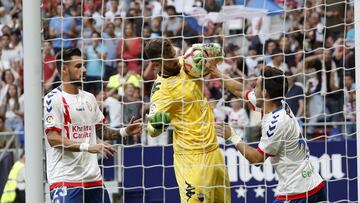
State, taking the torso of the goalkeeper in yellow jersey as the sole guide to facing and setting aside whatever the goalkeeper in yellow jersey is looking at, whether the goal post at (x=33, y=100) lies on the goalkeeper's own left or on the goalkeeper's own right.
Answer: on the goalkeeper's own right

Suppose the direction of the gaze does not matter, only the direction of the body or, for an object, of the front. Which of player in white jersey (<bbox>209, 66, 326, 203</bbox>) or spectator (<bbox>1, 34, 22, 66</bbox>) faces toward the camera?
the spectator

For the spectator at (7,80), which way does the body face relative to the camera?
toward the camera

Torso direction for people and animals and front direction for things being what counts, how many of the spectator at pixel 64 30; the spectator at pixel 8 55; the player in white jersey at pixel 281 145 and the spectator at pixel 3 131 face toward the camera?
3

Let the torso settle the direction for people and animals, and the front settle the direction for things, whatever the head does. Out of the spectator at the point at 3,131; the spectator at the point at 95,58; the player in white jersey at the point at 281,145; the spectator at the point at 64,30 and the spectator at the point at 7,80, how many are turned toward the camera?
4

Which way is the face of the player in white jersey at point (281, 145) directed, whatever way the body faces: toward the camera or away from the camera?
away from the camera

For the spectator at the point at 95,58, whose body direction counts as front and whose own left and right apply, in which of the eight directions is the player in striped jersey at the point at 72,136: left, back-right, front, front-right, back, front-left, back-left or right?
front

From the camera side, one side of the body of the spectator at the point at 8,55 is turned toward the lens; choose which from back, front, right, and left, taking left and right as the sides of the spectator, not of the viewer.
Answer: front

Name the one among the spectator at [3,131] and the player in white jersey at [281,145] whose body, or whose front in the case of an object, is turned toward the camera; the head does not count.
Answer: the spectator

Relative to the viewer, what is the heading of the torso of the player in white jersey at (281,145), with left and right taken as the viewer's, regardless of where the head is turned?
facing away from the viewer and to the left of the viewer

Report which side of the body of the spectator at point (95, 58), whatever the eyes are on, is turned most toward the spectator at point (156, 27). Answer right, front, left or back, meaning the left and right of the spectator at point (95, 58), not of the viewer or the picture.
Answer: left

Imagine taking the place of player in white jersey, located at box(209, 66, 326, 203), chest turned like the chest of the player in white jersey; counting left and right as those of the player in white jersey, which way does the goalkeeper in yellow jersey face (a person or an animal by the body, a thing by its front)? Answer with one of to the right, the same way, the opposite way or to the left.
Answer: the opposite way

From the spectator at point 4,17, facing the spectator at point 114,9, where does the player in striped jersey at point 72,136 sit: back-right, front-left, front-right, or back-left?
front-right

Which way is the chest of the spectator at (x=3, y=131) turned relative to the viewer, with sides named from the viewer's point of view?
facing the viewer
